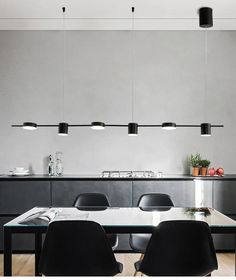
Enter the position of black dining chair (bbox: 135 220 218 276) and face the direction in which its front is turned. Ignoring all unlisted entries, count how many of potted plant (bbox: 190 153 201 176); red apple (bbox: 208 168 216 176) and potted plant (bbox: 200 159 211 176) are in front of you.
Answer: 3

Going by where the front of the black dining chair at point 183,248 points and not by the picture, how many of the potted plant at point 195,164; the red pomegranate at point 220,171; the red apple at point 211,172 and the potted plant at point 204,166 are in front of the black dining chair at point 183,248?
4

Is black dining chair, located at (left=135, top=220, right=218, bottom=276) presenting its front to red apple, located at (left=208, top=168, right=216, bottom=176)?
yes

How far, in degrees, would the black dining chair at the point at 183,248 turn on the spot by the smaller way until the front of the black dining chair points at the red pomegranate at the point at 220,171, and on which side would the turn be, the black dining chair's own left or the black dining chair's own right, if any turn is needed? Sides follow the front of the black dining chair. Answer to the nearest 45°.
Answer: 0° — it already faces it

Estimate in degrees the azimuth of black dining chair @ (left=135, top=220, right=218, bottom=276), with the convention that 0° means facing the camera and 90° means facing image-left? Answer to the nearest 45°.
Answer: approximately 180°

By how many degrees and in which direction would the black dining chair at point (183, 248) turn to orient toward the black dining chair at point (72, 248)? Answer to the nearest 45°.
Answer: approximately 90° to its left

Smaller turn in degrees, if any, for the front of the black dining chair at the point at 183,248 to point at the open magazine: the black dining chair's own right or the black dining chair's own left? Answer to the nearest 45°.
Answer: approximately 90° to the black dining chair's own left

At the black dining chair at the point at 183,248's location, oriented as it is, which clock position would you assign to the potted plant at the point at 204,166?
The potted plant is roughly at 12 o'clock from the black dining chair.

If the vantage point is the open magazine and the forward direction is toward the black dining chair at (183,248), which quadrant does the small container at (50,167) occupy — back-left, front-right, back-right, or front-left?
back-left

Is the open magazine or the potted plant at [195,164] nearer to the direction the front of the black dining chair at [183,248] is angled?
the potted plant
